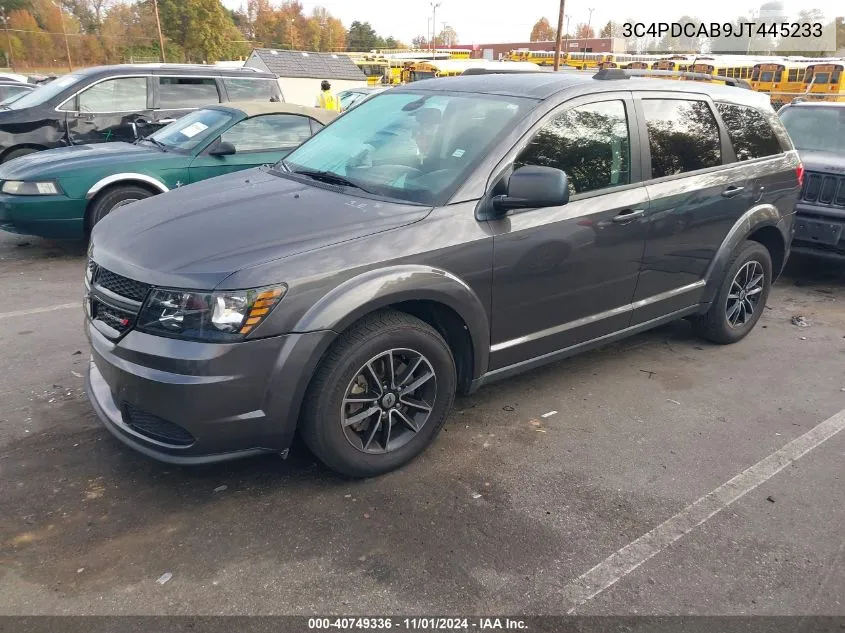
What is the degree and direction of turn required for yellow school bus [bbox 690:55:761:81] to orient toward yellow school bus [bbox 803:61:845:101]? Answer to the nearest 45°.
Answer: approximately 90° to its left

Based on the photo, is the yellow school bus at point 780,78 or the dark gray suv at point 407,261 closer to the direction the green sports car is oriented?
the dark gray suv

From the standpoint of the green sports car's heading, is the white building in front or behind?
behind

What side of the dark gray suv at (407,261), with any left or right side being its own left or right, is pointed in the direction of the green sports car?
right

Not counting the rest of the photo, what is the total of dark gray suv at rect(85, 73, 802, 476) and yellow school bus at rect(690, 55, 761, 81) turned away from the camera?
0

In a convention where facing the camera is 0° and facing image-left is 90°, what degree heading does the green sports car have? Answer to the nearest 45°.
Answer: approximately 45°

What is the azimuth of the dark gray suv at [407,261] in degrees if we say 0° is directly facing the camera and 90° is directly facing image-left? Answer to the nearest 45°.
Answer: approximately 45°
